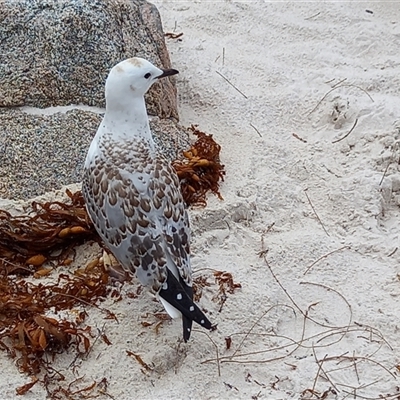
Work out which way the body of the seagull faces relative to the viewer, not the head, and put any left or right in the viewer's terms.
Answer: facing away from the viewer and to the left of the viewer

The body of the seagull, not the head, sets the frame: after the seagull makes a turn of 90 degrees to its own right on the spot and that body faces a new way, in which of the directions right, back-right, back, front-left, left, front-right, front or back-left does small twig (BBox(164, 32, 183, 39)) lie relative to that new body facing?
front-left

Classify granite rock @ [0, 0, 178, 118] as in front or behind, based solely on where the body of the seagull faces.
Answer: in front
